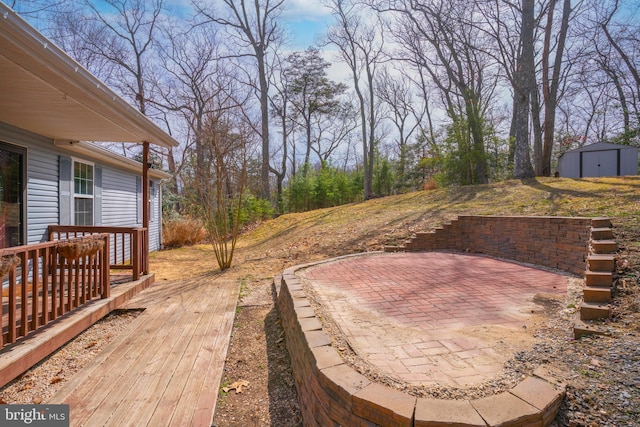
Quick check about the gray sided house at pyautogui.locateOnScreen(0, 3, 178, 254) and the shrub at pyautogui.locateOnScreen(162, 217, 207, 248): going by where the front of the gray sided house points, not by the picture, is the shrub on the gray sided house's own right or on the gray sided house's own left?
on the gray sided house's own left

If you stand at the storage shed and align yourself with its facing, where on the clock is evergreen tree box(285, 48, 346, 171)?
The evergreen tree is roughly at 3 o'clock from the storage shed.

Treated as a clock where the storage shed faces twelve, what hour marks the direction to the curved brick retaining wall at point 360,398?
The curved brick retaining wall is roughly at 12 o'clock from the storage shed.

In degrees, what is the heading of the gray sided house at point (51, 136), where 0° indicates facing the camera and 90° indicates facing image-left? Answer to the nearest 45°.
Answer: approximately 315°

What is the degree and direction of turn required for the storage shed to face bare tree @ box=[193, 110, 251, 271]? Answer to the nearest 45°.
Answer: approximately 45° to its right

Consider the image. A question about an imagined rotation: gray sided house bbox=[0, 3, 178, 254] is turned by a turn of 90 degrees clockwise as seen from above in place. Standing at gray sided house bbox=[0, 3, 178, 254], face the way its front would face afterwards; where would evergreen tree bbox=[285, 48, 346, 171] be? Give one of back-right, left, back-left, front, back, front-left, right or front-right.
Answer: back

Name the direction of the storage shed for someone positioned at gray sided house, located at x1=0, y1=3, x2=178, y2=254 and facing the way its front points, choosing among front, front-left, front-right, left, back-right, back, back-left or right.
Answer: front-left

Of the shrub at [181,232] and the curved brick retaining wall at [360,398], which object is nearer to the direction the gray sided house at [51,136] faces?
the curved brick retaining wall
